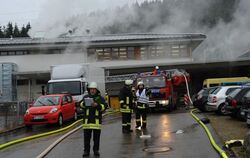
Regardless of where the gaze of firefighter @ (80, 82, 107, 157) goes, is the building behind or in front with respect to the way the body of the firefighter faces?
behind

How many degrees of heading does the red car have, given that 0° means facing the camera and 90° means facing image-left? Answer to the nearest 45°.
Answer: approximately 45°

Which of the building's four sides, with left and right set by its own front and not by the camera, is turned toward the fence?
front

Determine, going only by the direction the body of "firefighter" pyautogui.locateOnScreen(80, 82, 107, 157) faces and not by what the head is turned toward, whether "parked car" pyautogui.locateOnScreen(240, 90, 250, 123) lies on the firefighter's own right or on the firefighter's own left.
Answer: on the firefighter's own left

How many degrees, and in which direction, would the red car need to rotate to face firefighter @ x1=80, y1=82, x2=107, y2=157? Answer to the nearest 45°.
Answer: approximately 45° to its left
